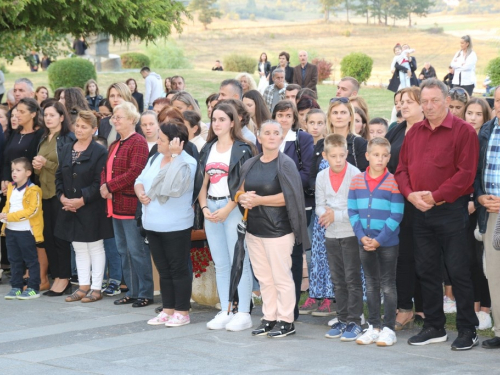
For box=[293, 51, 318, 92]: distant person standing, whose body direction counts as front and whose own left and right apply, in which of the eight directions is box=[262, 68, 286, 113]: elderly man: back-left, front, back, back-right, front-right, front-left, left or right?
front

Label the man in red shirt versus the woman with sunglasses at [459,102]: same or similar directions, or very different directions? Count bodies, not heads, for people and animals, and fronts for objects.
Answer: same or similar directions

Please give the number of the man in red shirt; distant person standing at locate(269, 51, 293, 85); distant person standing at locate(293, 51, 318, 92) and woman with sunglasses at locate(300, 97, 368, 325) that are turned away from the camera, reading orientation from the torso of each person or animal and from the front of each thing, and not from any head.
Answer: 0

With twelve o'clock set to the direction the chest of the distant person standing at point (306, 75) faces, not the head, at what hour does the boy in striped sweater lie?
The boy in striped sweater is roughly at 12 o'clock from the distant person standing.

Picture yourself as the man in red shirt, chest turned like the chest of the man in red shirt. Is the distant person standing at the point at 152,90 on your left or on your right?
on your right

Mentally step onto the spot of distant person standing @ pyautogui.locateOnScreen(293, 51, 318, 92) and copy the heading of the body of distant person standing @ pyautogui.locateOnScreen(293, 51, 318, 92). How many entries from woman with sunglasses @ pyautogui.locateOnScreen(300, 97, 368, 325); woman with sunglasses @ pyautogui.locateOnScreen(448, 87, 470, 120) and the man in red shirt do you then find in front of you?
3

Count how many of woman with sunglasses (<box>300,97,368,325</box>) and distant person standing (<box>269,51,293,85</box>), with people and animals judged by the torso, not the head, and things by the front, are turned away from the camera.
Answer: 0

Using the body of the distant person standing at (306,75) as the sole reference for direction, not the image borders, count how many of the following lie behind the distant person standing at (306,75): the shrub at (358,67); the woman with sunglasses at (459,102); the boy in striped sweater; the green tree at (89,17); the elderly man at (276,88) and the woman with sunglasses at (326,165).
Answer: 1

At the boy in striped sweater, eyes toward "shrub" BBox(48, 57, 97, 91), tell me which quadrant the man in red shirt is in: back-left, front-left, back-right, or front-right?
back-right

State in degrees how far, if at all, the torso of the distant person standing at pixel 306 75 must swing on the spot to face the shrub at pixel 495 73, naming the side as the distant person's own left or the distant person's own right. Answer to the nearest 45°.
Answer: approximately 135° to the distant person's own left

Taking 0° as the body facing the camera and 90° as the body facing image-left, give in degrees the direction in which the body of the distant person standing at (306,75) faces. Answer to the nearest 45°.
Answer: approximately 0°

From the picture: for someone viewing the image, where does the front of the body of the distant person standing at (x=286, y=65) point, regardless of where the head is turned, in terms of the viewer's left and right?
facing the viewer and to the left of the viewer

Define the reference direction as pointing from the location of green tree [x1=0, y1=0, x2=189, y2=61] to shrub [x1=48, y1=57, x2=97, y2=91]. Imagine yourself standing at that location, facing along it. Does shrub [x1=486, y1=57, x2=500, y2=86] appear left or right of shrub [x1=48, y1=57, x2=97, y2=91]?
right

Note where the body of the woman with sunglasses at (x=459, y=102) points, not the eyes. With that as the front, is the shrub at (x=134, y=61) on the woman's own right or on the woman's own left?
on the woman's own right

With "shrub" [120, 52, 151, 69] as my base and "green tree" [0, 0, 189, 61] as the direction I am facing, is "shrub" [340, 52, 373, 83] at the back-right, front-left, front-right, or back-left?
front-left

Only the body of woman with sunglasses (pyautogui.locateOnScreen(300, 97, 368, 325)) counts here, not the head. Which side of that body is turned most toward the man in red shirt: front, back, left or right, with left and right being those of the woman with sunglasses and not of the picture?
left

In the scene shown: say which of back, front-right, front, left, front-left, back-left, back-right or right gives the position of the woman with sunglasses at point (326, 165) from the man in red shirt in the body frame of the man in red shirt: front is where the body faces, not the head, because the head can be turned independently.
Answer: right
